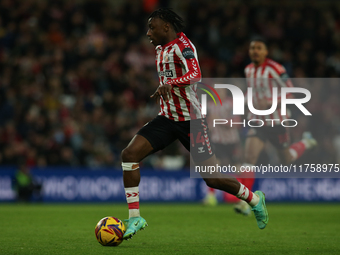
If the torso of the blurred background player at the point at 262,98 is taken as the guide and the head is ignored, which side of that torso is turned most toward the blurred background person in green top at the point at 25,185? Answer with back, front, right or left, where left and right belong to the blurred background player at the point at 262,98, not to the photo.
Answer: right

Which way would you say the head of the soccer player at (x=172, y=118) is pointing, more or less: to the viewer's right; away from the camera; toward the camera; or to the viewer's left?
to the viewer's left

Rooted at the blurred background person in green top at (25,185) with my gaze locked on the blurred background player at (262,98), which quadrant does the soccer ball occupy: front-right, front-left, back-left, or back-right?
front-right

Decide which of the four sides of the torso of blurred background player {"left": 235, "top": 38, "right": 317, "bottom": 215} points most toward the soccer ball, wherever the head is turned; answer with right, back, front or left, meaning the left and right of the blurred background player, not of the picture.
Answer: front
